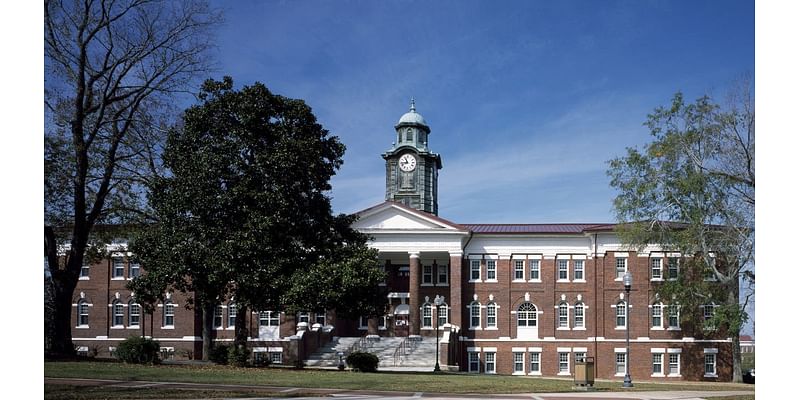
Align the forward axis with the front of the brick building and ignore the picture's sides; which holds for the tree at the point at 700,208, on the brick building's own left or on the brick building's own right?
on the brick building's own left

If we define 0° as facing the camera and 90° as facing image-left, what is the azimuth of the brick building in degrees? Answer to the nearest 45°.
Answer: approximately 45°
